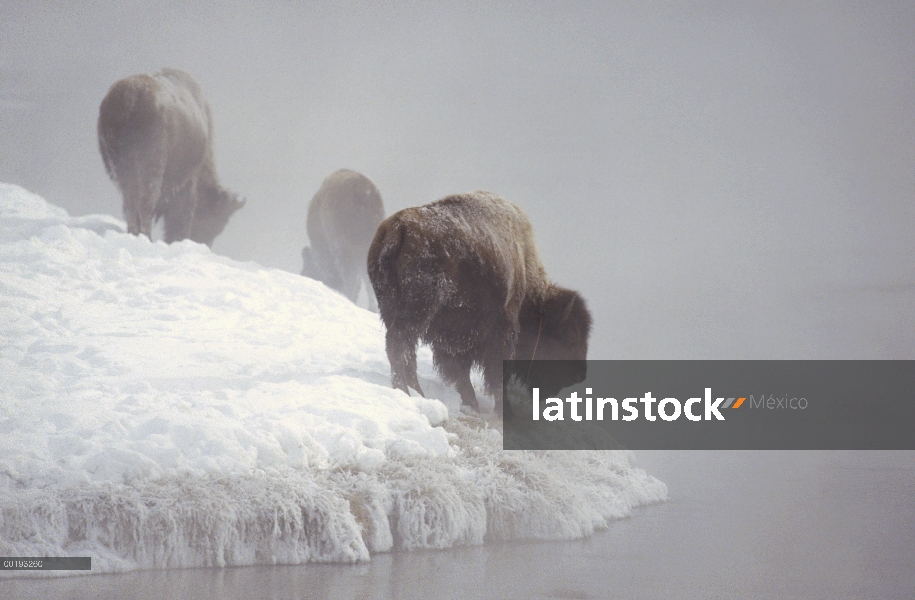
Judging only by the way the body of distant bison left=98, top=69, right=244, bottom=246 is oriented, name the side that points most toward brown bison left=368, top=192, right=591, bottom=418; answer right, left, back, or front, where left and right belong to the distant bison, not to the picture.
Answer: right

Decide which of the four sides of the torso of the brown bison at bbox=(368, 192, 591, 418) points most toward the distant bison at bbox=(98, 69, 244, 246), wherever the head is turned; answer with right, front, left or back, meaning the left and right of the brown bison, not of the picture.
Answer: left

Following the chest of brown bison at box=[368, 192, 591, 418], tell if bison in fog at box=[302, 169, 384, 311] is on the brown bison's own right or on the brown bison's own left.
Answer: on the brown bison's own left

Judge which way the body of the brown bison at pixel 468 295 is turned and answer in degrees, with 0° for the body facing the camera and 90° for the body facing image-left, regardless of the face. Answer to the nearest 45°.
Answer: approximately 225°

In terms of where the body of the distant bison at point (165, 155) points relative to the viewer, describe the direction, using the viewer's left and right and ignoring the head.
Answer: facing away from the viewer and to the right of the viewer

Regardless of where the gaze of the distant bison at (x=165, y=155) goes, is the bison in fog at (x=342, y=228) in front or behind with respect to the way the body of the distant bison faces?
in front
